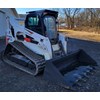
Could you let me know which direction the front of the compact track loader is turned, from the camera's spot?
facing the viewer and to the right of the viewer
